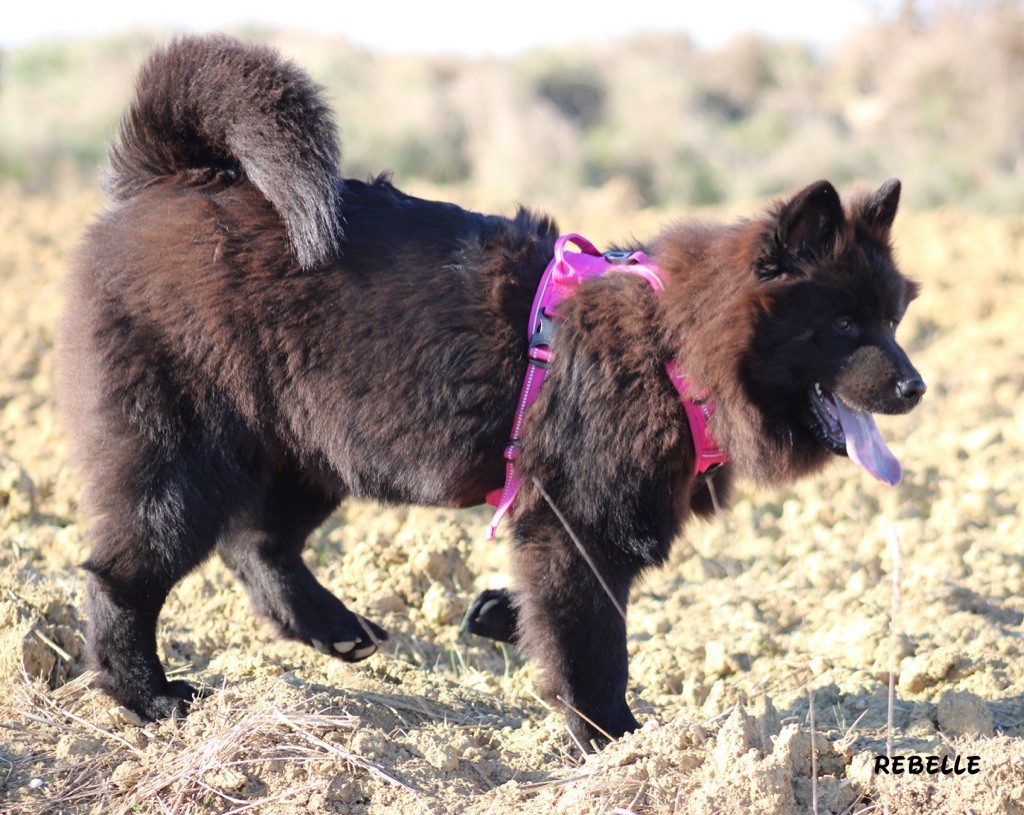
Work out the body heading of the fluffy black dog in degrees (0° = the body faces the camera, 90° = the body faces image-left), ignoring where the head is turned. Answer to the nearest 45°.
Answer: approximately 270°
